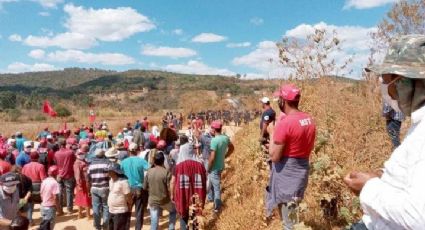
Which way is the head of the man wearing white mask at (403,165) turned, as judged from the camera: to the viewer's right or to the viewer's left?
to the viewer's left

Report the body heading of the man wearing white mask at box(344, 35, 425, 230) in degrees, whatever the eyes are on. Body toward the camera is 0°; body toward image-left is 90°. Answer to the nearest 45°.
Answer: approximately 90°

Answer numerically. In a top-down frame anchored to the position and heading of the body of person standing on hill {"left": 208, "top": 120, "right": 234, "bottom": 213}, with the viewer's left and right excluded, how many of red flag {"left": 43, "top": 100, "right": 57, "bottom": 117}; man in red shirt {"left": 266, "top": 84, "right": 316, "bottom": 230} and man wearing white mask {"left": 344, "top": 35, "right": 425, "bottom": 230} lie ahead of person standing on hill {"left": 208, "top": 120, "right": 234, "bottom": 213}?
1

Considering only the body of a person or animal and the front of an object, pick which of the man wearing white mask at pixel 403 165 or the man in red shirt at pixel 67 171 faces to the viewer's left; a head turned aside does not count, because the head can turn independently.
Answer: the man wearing white mask

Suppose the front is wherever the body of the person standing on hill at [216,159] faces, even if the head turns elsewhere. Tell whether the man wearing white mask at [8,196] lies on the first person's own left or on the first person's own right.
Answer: on the first person's own left

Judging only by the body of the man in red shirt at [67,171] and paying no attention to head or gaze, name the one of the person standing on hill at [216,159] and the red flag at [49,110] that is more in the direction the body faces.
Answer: the red flag

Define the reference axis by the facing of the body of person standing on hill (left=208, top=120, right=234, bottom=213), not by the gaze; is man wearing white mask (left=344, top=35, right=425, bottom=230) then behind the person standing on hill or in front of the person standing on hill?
behind

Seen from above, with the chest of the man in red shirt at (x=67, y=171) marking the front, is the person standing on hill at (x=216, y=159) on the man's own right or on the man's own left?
on the man's own right

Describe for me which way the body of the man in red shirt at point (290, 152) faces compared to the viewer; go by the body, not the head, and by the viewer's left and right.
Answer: facing away from the viewer and to the left of the viewer

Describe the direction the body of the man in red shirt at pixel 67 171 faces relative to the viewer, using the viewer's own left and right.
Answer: facing away from the viewer

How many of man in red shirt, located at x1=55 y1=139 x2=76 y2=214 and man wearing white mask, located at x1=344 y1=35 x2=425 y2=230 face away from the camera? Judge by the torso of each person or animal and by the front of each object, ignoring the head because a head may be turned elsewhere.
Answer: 1
